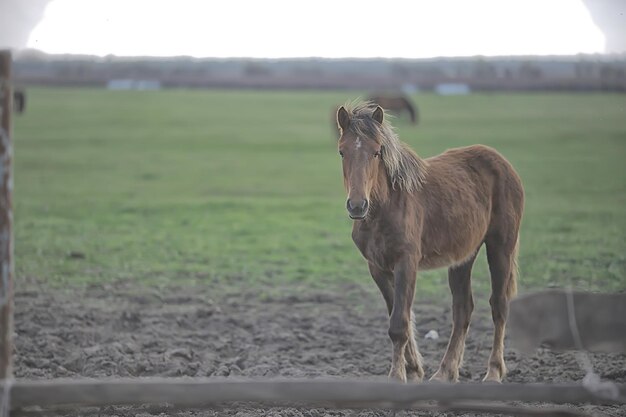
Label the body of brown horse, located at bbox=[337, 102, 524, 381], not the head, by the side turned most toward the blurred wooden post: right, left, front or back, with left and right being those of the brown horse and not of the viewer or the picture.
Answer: front

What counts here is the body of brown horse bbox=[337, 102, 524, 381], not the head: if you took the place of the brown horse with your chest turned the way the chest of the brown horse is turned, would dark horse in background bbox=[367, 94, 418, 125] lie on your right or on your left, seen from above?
on your right

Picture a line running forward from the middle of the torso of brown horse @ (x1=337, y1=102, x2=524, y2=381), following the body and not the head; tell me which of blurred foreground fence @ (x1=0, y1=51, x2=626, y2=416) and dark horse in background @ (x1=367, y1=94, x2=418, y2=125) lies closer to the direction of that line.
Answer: the blurred foreground fence
